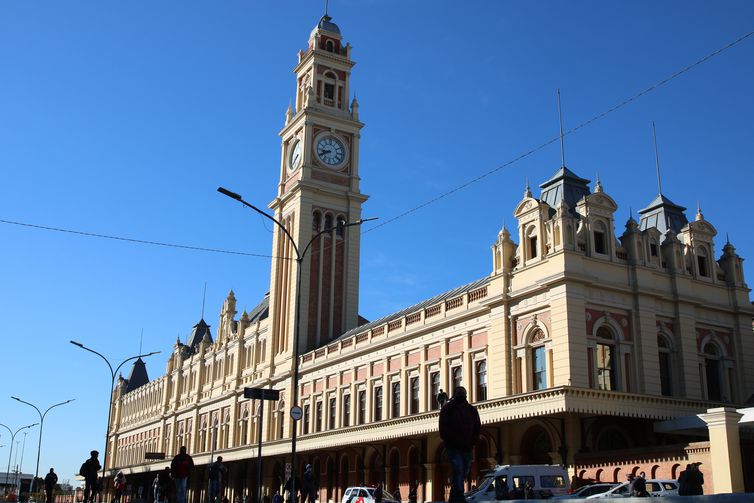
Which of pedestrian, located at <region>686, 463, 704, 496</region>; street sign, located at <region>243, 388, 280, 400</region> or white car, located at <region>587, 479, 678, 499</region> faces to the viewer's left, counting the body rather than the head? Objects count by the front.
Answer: the white car

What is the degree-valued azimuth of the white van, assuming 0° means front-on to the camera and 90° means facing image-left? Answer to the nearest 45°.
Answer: approximately 90°

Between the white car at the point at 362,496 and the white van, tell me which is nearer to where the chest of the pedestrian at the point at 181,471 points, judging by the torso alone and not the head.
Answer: the white car

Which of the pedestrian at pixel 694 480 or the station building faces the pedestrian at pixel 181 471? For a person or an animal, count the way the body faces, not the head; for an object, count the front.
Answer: the station building

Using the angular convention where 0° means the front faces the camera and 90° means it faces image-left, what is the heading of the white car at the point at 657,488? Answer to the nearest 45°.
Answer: approximately 90°

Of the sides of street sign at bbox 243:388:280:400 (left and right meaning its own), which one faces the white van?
left

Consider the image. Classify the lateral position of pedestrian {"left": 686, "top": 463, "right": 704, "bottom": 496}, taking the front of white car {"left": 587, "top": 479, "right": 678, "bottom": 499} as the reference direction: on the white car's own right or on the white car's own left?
on the white car's own left

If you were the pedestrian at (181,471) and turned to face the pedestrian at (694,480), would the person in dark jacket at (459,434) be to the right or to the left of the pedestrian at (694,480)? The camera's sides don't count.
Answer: right

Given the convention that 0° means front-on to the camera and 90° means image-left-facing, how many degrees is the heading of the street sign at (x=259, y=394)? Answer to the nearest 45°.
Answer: approximately 0°
